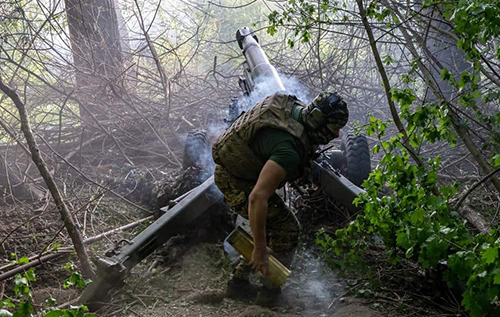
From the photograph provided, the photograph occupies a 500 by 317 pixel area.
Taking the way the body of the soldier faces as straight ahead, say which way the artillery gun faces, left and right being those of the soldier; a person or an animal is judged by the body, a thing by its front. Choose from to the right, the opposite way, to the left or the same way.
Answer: to the left

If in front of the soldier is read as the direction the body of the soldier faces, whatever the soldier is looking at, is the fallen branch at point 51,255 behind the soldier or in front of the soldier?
behind

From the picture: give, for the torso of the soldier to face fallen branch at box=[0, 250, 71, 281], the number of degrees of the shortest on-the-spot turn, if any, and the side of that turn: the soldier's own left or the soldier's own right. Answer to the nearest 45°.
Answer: approximately 180°

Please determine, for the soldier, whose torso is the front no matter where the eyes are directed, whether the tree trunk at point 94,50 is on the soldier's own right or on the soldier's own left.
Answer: on the soldier's own left

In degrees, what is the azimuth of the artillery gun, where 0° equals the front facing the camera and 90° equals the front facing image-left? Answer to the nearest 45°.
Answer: approximately 180°

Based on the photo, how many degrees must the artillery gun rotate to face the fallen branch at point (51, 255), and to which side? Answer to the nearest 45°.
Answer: approximately 90° to its left

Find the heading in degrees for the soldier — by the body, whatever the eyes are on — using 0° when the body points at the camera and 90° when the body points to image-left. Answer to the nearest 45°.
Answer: approximately 270°

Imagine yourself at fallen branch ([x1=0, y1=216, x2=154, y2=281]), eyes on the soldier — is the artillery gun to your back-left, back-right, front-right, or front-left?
front-left
